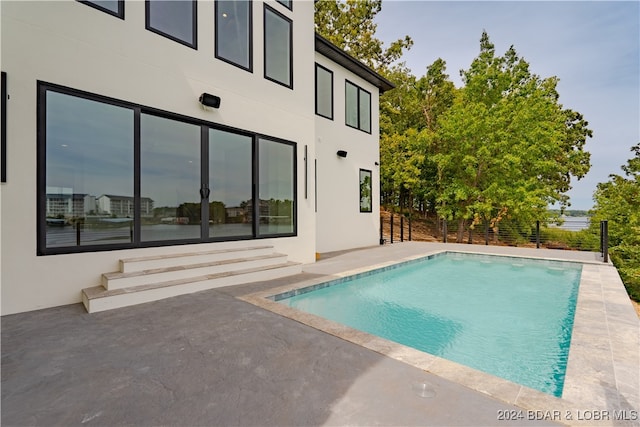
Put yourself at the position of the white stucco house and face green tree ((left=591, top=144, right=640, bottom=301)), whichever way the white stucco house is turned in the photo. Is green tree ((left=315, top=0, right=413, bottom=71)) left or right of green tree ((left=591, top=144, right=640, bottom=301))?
left

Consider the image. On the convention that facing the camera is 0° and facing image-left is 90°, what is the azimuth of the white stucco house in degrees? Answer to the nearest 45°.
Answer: approximately 315°

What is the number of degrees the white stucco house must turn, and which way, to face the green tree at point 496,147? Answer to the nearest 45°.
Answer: approximately 45° to its left

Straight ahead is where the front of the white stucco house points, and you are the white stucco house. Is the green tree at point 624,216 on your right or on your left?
on your left

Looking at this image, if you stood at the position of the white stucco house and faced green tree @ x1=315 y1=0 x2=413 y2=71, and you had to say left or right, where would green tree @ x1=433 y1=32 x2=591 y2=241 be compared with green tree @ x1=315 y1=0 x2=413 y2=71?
right

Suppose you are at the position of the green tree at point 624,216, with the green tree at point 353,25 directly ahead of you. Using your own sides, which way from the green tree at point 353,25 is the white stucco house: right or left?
left
